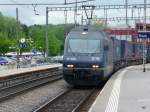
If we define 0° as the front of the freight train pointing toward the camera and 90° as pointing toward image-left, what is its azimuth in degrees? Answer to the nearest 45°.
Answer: approximately 45°

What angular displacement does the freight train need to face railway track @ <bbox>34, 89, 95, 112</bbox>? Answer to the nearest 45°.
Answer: approximately 45° to its left
